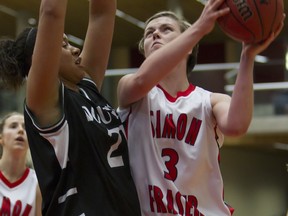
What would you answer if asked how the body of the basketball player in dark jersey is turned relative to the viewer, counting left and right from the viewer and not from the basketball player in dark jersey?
facing the viewer and to the right of the viewer

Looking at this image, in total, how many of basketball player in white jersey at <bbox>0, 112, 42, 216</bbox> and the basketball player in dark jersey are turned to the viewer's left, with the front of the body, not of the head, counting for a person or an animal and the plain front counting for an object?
0

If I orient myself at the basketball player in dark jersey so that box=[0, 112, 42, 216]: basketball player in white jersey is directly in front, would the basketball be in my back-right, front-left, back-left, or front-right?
back-right

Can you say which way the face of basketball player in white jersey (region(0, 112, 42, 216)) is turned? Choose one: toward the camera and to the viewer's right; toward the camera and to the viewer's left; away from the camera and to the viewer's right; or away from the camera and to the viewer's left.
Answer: toward the camera and to the viewer's right

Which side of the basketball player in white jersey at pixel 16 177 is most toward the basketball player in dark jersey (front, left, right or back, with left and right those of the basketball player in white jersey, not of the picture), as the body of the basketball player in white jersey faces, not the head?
front

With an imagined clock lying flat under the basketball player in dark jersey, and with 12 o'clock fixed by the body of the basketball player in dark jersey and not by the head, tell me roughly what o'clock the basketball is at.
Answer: The basketball is roughly at 11 o'clock from the basketball player in dark jersey.

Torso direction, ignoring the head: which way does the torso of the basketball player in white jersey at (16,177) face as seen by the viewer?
toward the camera

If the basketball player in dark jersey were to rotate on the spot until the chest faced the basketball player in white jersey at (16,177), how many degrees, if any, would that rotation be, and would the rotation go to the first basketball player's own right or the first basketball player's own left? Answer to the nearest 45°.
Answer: approximately 135° to the first basketball player's own left
